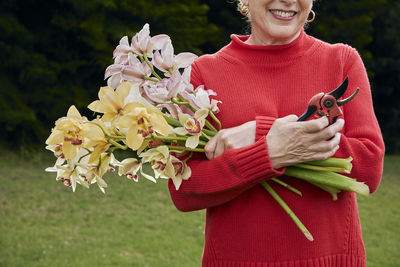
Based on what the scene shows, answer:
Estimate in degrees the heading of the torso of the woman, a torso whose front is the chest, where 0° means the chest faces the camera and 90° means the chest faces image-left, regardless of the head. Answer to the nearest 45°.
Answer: approximately 0°
